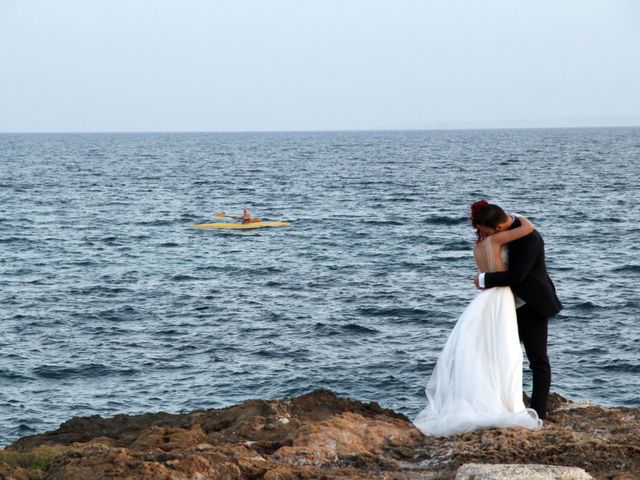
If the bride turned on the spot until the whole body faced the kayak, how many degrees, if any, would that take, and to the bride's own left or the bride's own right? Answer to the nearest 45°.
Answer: approximately 45° to the bride's own left

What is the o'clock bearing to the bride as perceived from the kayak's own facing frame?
The bride is roughly at 9 o'clock from the kayak.

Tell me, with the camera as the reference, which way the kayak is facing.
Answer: facing to the left of the viewer

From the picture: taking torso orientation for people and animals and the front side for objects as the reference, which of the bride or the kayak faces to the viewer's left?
the kayak

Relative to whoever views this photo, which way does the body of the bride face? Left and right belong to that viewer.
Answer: facing away from the viewer and to the right of the viewer

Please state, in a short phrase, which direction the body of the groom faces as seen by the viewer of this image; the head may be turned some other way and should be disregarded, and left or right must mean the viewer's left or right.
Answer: facing to the left of the viewer

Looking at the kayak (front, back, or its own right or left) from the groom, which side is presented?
left

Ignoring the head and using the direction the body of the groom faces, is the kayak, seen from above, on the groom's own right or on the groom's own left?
on the groom's own right

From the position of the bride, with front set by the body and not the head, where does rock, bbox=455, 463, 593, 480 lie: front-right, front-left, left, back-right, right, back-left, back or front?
back-right

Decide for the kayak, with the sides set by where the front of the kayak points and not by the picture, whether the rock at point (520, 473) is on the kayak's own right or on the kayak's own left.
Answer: on the kayak's own left

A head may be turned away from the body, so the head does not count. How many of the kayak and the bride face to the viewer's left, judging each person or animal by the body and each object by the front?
1

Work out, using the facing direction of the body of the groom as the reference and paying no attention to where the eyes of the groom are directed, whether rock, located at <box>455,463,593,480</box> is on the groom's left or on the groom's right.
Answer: on the groom's left
